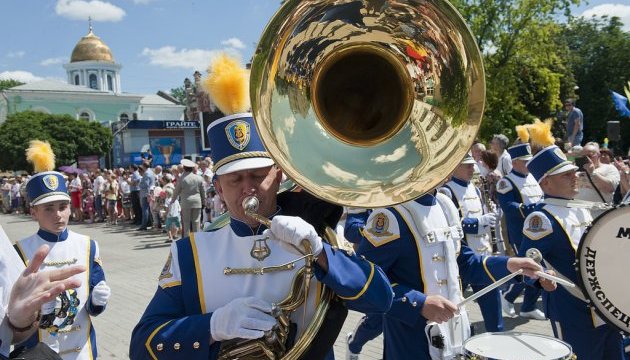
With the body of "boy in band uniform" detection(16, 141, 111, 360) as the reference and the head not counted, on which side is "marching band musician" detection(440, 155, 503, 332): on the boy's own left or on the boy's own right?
on the boy's own left

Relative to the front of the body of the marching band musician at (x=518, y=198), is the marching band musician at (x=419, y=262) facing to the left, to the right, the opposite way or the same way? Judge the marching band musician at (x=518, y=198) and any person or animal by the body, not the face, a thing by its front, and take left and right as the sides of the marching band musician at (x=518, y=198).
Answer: the same way

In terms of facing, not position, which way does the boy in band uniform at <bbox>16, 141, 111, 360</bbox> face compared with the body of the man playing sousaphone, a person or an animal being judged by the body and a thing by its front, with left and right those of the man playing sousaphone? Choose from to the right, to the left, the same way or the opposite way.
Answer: the same way

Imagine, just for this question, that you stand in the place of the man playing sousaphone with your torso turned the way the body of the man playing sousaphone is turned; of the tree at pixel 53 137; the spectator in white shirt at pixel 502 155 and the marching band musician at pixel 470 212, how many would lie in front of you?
0

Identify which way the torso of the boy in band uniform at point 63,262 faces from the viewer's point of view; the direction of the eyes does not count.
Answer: toward the camera

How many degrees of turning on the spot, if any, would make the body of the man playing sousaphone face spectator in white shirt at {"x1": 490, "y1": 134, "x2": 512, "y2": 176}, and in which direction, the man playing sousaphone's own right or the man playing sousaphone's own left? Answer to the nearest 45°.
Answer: approximately 135° to the man playing sousaphone's own left

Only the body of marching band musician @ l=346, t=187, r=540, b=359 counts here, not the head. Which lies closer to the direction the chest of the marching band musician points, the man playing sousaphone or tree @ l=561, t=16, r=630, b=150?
the man playing sousaphone

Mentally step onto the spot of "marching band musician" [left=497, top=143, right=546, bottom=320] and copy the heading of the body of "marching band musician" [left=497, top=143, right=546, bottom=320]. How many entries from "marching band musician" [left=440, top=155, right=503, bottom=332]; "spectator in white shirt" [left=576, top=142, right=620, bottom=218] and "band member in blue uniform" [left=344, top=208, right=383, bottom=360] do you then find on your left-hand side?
1

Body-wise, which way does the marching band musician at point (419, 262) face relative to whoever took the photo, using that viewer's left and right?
facing the viewer and to the right of the viewer

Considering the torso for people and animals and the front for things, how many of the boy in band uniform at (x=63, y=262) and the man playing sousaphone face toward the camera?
2

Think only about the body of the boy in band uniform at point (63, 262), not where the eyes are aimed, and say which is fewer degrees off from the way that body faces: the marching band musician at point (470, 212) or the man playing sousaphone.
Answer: the man playing sousaphone

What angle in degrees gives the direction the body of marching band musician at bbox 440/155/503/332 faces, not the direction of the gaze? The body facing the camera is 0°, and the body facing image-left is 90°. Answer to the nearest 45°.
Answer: approximately 315°

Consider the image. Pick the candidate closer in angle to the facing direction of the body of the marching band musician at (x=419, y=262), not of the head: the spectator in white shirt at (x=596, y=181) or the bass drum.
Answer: the bass drum

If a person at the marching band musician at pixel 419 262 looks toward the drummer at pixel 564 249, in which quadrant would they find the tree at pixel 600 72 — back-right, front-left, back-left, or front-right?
front-left

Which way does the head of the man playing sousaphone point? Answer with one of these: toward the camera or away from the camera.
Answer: toward the camera

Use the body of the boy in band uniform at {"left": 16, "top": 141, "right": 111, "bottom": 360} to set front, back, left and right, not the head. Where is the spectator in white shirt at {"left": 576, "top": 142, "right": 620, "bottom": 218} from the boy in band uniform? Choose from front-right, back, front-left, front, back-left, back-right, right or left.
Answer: left

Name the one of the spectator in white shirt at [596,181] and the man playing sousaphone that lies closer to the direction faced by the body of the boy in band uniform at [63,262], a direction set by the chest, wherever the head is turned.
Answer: the man playing sousaphone

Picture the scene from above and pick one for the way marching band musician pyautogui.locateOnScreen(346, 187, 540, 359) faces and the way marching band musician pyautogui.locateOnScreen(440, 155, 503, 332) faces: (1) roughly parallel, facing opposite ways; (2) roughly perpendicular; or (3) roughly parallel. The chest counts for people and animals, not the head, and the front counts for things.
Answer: roughly parallel
